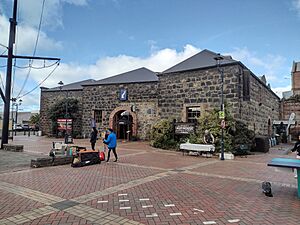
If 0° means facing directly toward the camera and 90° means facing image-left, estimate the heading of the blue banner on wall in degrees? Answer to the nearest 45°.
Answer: approximately 0°

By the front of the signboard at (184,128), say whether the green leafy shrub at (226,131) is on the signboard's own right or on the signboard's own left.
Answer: on the signboard's own left

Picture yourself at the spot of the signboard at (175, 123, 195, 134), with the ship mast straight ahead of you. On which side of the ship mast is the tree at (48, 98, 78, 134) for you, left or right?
right

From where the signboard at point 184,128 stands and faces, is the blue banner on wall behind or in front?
behind

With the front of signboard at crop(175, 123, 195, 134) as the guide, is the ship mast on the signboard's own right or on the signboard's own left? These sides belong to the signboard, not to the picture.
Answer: on the signboard's own right

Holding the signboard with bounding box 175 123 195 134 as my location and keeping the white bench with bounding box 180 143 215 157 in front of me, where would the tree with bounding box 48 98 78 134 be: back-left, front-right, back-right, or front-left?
back-right

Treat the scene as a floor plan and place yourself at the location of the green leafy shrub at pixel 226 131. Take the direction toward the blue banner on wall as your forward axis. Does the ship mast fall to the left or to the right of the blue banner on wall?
left

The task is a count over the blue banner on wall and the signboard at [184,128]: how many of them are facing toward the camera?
2
